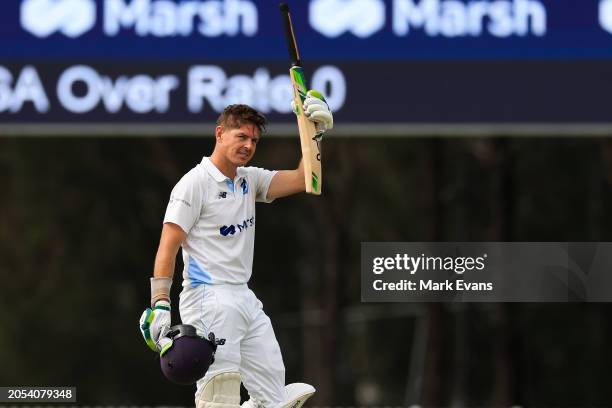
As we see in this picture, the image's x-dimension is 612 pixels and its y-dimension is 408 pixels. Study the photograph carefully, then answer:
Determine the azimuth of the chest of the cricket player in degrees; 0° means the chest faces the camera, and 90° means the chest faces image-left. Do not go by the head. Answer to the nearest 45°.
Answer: approximately 315°
